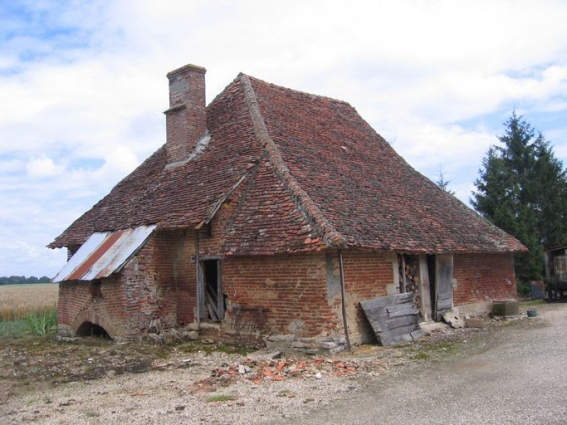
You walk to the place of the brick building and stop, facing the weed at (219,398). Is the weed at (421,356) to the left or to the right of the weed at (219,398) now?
left
